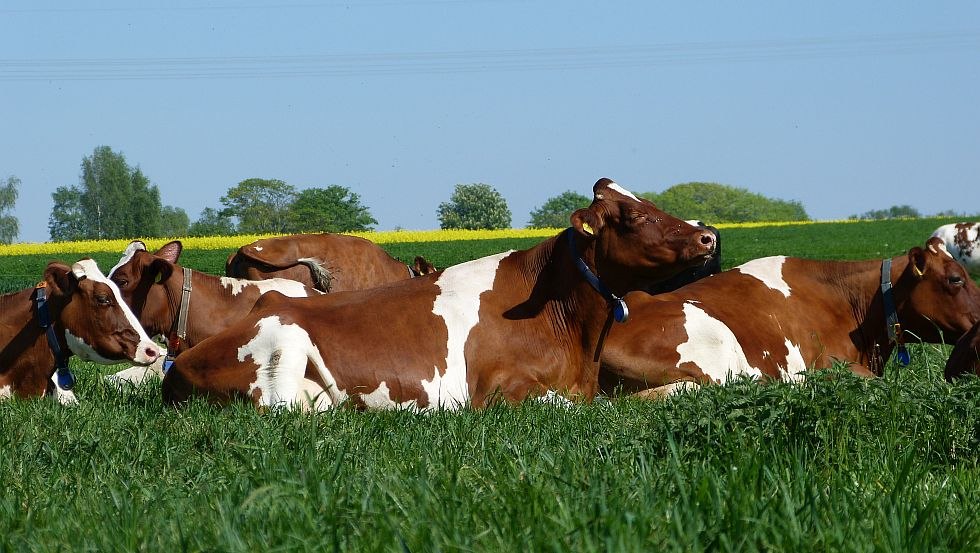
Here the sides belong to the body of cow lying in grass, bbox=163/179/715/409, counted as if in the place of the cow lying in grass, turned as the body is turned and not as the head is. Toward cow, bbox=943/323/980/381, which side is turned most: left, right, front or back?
front

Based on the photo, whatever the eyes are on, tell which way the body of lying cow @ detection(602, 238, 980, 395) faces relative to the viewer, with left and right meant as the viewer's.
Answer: facing to the right of the viewer

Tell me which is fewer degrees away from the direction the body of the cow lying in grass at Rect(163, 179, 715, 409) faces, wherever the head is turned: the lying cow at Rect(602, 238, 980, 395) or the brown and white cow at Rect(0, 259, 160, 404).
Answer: the lying cow

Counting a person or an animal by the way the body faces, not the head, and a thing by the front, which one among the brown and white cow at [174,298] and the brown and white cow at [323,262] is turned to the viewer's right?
the brown and white cow at [323,262]

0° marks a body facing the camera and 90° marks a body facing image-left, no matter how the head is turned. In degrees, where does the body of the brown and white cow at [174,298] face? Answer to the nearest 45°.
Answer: approximately 90°

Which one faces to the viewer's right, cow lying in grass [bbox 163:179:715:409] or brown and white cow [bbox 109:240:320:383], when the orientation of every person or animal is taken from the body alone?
the cow lying in grass

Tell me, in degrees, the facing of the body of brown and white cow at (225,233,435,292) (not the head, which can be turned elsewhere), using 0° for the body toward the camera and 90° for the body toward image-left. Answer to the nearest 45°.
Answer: approximately 270°

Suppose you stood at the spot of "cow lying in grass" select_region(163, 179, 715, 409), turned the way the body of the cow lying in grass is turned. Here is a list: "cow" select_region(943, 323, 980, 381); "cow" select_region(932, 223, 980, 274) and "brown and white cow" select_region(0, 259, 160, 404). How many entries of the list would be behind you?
1

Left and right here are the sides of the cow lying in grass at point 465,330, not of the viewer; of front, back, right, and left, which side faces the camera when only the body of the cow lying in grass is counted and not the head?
right

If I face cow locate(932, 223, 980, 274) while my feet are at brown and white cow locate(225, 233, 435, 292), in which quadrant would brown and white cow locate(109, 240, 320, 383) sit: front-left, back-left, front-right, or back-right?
back-right

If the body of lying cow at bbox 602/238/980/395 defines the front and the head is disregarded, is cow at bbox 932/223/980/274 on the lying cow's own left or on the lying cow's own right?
on the lying cow's own left

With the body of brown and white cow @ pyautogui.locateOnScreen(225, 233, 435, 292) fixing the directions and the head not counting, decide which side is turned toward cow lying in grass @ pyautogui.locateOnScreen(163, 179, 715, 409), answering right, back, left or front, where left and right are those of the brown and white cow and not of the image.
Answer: right

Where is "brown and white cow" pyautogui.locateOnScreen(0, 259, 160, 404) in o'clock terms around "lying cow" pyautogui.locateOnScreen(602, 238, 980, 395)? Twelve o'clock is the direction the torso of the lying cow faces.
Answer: The brown and white cow is roughly at 5 o'clock from the lying cow.
